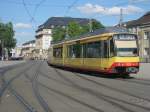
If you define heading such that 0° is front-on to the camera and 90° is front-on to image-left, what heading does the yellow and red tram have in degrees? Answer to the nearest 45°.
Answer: approximately 315°
